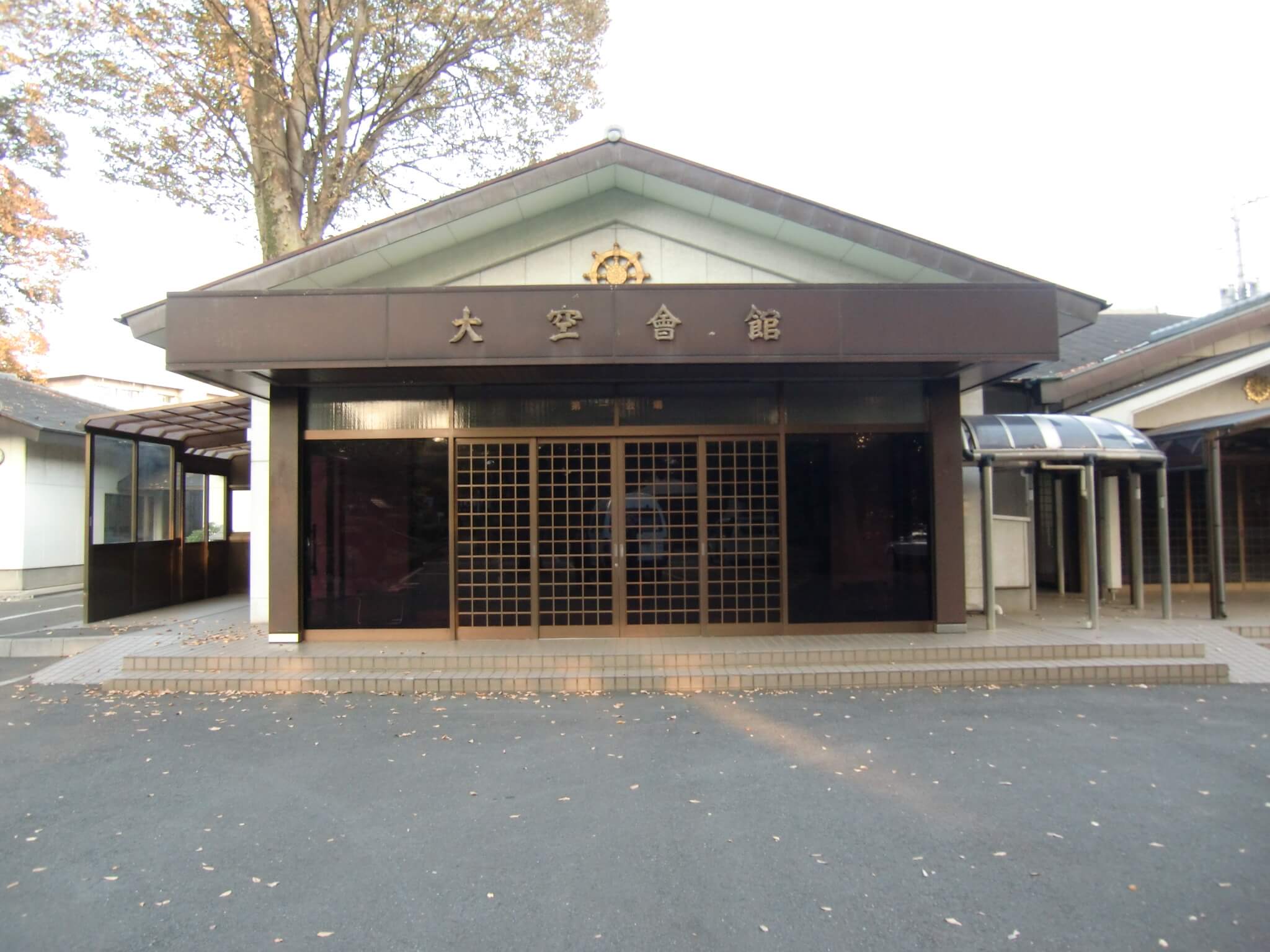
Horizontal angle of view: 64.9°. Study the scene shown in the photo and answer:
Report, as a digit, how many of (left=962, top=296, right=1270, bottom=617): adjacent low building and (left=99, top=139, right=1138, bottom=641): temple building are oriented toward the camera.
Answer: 2

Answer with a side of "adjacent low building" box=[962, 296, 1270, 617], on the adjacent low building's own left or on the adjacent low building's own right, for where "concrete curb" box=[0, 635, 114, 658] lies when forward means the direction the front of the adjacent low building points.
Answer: on the adjacent low building's own right

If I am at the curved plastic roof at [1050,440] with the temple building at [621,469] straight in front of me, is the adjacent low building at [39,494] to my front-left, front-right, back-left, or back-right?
front-right

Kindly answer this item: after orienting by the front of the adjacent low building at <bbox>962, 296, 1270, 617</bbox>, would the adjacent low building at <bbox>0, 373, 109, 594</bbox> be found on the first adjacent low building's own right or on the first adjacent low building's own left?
on the first adjacent low building's own right

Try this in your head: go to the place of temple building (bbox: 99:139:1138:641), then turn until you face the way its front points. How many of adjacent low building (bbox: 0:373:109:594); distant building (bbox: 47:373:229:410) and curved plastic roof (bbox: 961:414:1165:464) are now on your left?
1

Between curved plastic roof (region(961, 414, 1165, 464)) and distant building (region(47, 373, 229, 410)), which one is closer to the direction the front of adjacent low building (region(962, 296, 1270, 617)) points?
the curved plastic roof

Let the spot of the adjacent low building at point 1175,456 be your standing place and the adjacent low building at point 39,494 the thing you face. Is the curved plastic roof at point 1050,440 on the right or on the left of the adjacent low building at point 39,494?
left

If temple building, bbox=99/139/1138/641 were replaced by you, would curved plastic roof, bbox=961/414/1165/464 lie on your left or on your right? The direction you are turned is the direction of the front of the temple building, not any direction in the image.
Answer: on your left

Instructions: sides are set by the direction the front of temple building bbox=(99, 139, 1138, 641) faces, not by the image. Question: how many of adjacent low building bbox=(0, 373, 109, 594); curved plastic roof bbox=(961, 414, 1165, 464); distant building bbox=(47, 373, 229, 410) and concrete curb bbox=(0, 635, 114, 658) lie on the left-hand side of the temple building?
1

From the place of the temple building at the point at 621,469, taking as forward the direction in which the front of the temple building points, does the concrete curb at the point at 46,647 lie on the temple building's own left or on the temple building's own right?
on the temple building's own right

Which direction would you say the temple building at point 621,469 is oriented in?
toward the camera

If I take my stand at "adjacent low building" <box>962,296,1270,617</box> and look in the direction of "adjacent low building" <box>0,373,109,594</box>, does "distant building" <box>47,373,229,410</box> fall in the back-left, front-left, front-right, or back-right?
front-right

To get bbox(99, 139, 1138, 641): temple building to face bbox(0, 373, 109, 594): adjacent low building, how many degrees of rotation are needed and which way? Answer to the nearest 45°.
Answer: approximately 135° to its right

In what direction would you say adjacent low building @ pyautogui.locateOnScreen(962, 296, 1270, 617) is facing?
toward the camera
